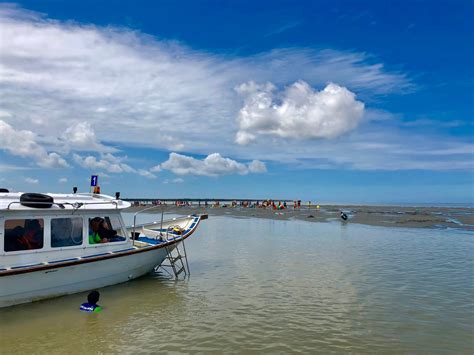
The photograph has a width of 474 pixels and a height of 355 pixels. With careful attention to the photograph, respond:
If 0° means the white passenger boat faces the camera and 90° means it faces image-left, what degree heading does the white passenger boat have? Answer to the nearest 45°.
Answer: approximately 225°
